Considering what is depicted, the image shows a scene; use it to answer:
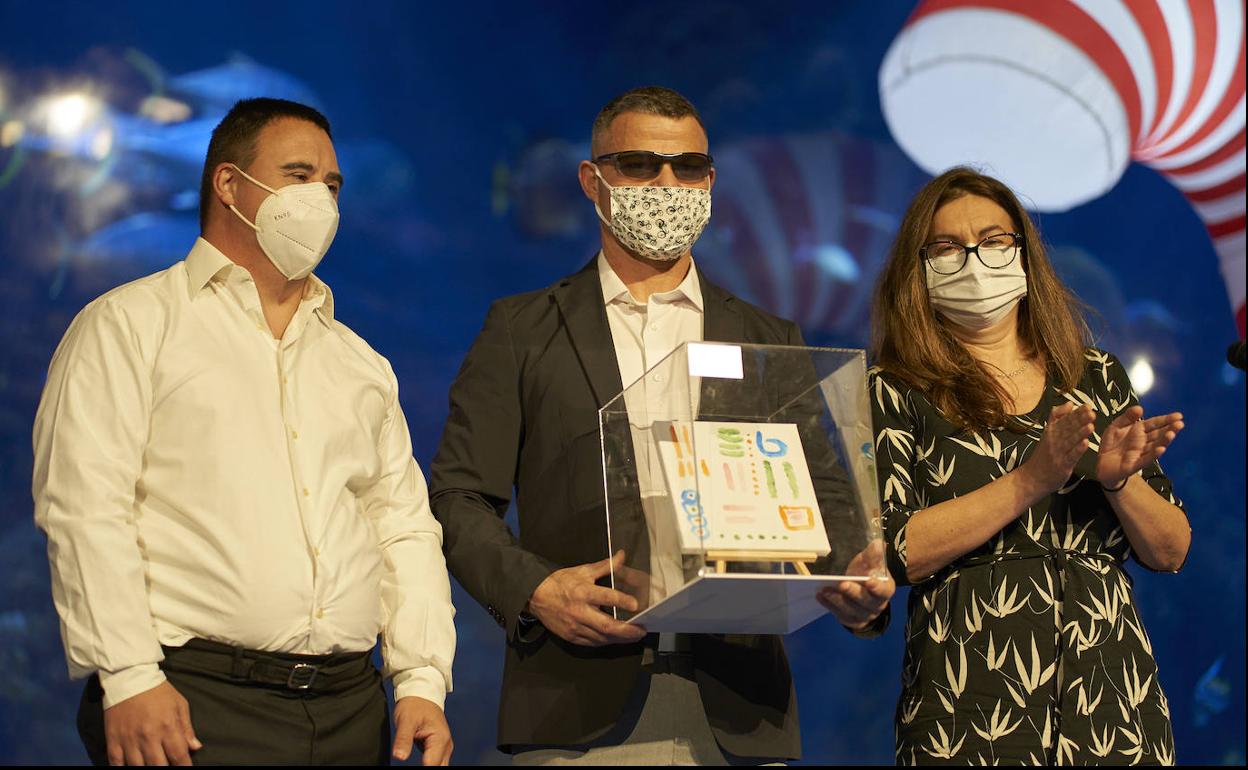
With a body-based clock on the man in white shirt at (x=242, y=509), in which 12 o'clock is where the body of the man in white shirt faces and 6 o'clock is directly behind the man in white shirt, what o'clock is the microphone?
The microphone is roughly at 11 o'clock from the man in white shirt.

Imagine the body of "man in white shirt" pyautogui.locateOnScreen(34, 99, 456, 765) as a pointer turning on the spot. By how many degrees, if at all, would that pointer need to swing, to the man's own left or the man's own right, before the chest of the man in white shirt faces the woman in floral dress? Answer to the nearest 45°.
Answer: approximately 45° to the man's own left

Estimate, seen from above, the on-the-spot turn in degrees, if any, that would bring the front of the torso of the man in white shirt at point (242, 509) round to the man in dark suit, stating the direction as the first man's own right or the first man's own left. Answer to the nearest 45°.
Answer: approximately 45° to the first man's own left

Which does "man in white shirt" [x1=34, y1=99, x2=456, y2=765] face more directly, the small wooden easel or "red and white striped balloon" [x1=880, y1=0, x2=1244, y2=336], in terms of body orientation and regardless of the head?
the small wooden easel

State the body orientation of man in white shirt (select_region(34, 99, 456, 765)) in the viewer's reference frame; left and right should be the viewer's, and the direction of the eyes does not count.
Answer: facing the viewer and to the right of the viewer
